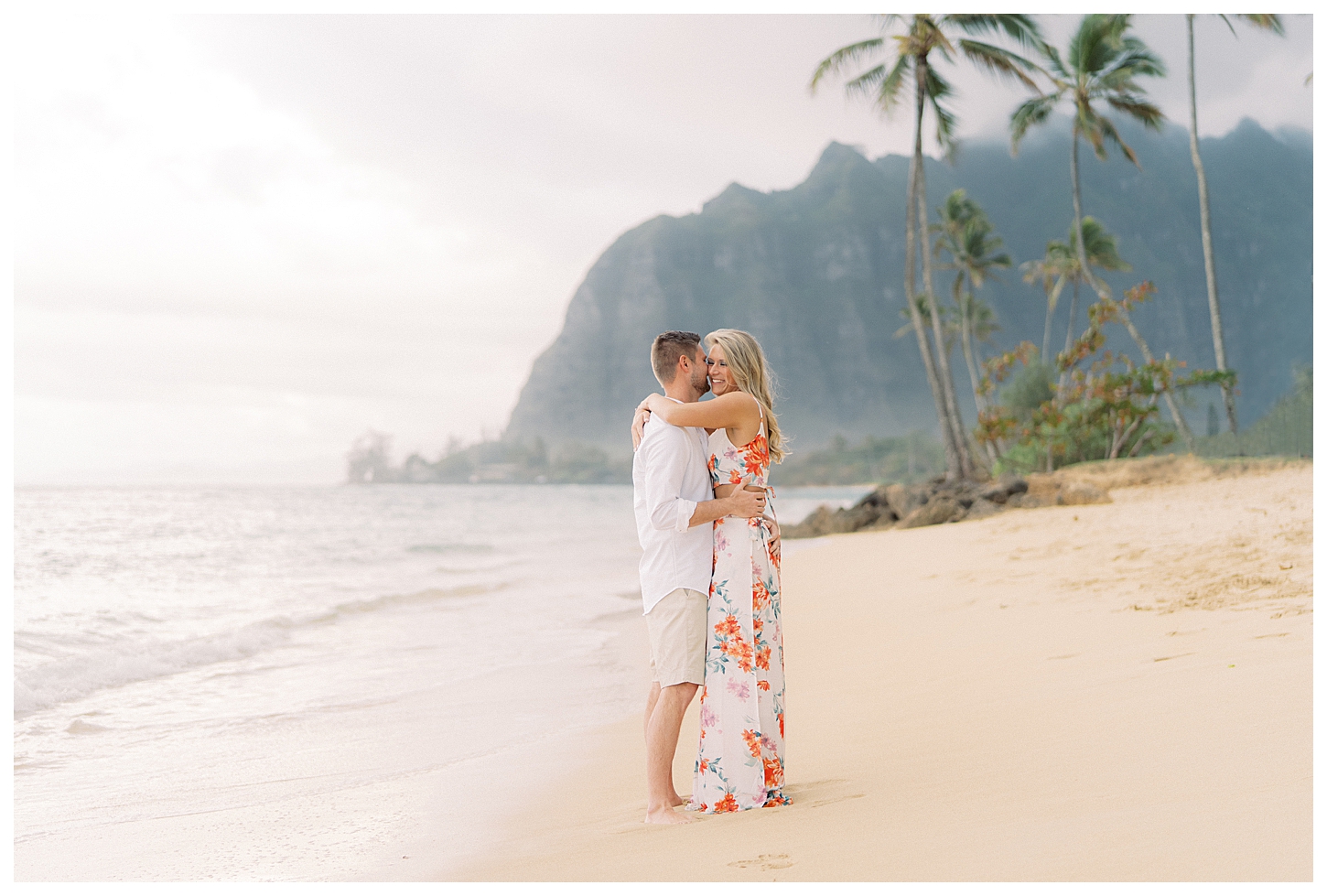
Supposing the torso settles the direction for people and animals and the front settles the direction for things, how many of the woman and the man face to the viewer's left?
1

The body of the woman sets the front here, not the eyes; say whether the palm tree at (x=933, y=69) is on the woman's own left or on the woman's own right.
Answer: on the woman's own right

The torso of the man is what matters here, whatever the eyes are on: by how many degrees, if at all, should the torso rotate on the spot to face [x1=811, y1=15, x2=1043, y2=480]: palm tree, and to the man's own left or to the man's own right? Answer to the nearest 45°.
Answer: approximately 90° to the man's own left

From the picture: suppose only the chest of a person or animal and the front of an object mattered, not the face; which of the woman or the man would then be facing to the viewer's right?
the man

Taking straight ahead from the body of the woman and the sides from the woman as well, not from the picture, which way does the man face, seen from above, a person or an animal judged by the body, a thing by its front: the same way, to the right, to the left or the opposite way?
the opposite way

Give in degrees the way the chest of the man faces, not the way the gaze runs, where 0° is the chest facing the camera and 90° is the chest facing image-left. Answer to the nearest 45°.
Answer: approximately 270°

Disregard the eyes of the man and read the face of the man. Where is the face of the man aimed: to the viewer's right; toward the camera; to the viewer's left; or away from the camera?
to the viewer's right

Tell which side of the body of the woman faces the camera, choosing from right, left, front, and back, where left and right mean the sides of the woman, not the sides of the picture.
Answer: left

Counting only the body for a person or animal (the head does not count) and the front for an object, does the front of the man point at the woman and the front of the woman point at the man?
yes
